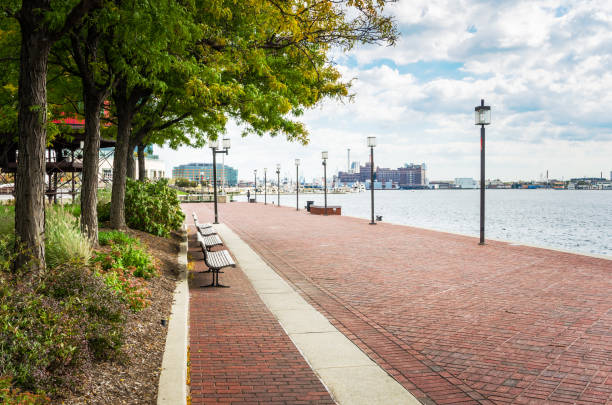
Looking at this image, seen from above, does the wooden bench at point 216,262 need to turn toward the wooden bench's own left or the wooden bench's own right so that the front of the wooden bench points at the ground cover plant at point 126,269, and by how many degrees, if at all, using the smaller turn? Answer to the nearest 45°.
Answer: approximately 135° to the wooden bench's own right

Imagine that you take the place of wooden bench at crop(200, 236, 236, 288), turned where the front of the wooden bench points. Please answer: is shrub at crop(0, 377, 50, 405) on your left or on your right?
on your right

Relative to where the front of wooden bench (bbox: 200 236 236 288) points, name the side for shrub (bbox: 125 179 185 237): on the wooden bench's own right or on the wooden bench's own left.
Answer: on the wooden bench's own left

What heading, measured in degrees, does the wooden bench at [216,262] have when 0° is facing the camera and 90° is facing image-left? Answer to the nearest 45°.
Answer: approximately 270°

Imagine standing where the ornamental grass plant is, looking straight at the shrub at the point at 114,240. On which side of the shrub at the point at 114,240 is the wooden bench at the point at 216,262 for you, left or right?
right

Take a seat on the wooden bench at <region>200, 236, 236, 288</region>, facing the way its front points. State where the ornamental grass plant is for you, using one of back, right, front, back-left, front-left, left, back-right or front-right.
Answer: back-left

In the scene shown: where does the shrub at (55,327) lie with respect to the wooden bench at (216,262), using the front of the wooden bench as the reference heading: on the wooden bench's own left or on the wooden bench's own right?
on the wooden bench's own right
